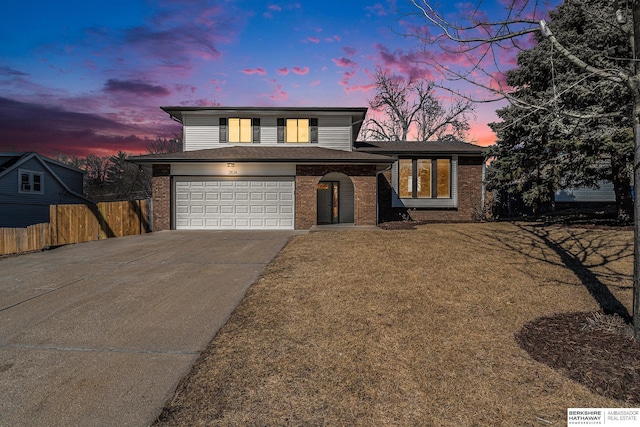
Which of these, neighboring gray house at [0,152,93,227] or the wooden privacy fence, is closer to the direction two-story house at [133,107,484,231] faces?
the wooden privacy fence

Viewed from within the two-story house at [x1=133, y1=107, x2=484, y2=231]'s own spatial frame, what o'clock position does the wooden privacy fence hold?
The wooden privacy fence is roughly at 2 o'clock from the two-story house.

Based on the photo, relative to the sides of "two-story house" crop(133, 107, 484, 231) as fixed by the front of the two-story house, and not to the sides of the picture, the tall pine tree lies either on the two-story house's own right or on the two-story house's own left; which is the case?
on the two-story house's own left

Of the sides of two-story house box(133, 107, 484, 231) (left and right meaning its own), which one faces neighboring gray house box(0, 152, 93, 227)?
right

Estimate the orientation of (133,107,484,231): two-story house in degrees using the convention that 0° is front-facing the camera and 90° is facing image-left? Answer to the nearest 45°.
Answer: approximately 0°
